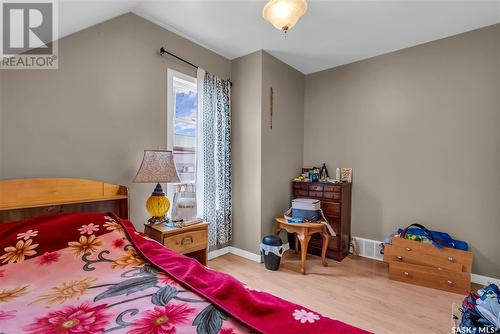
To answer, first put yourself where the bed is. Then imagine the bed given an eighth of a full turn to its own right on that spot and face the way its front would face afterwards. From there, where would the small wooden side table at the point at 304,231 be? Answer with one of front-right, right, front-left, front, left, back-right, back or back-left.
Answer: back-left

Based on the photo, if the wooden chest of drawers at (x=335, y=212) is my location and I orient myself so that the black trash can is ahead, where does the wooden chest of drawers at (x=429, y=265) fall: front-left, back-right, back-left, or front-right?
back-left

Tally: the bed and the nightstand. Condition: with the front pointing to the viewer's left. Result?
0

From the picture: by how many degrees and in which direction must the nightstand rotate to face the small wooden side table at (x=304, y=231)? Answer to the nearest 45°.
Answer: approximately 45° to its left

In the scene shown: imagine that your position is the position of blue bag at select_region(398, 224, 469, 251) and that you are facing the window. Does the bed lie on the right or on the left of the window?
left

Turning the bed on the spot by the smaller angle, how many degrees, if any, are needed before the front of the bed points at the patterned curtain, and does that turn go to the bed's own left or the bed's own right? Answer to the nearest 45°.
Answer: approximately 135° to the bed's own left

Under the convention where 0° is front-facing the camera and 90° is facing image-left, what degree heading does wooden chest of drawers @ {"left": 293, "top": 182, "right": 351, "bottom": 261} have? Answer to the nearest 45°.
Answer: approximately 45°

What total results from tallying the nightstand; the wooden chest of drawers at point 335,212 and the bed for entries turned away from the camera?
0

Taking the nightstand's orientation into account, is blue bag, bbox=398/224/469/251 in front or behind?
in front

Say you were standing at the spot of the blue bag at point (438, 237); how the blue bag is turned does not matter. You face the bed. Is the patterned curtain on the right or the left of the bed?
right

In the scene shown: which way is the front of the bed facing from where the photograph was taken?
facing the viewer and to the right of the viewer
